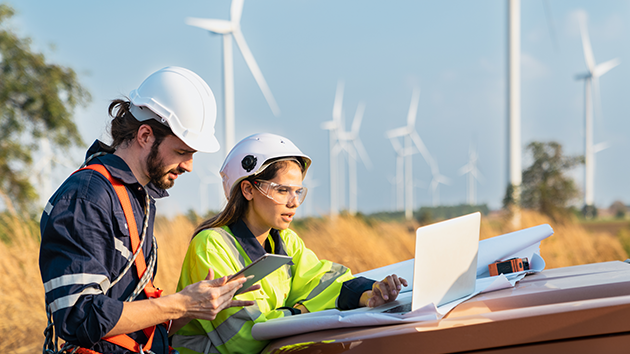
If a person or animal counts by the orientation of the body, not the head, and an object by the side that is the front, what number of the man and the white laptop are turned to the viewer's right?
1

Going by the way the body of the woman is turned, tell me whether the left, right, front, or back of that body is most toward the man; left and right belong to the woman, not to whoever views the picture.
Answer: right

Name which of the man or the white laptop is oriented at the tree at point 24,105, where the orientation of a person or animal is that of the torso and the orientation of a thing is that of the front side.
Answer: the white laptop

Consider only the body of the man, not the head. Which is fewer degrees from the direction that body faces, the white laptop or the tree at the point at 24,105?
the white laptop

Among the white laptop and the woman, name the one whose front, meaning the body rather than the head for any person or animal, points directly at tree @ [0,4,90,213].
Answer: the white laptop

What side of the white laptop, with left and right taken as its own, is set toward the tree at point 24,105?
front

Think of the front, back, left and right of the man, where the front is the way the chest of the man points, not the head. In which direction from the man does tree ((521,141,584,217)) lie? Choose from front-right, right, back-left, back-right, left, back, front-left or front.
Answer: front-left

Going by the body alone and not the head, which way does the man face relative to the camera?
to the viewer's right

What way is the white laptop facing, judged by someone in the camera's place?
facing away from the viewer and to the left of the viewer

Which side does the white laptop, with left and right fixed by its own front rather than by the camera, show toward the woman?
front

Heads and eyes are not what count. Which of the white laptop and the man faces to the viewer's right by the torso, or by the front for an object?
the man

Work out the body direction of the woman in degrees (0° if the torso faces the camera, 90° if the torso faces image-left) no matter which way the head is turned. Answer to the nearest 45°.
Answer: approximately 315°

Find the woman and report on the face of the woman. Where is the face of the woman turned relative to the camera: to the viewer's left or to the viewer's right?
to the viewer's right
